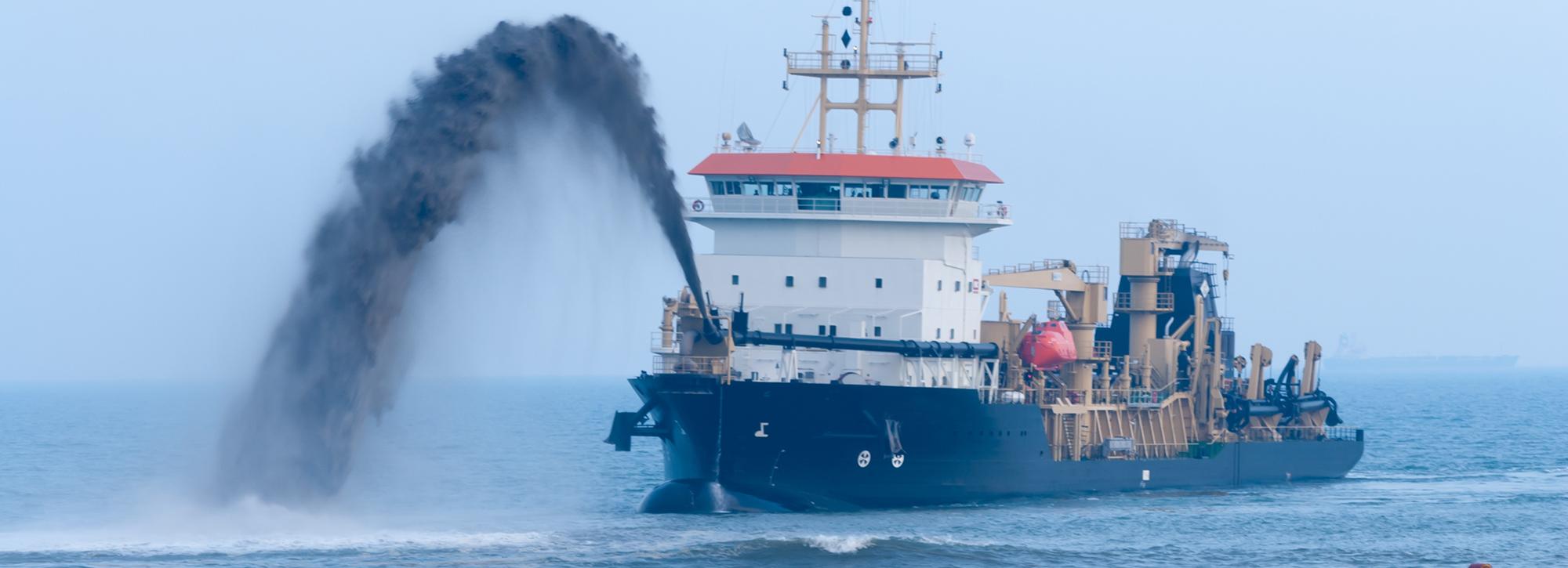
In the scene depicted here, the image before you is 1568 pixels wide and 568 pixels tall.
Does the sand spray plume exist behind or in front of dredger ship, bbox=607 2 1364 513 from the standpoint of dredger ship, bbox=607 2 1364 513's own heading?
in front

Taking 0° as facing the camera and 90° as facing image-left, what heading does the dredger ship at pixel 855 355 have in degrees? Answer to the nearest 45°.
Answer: approximately 45°
